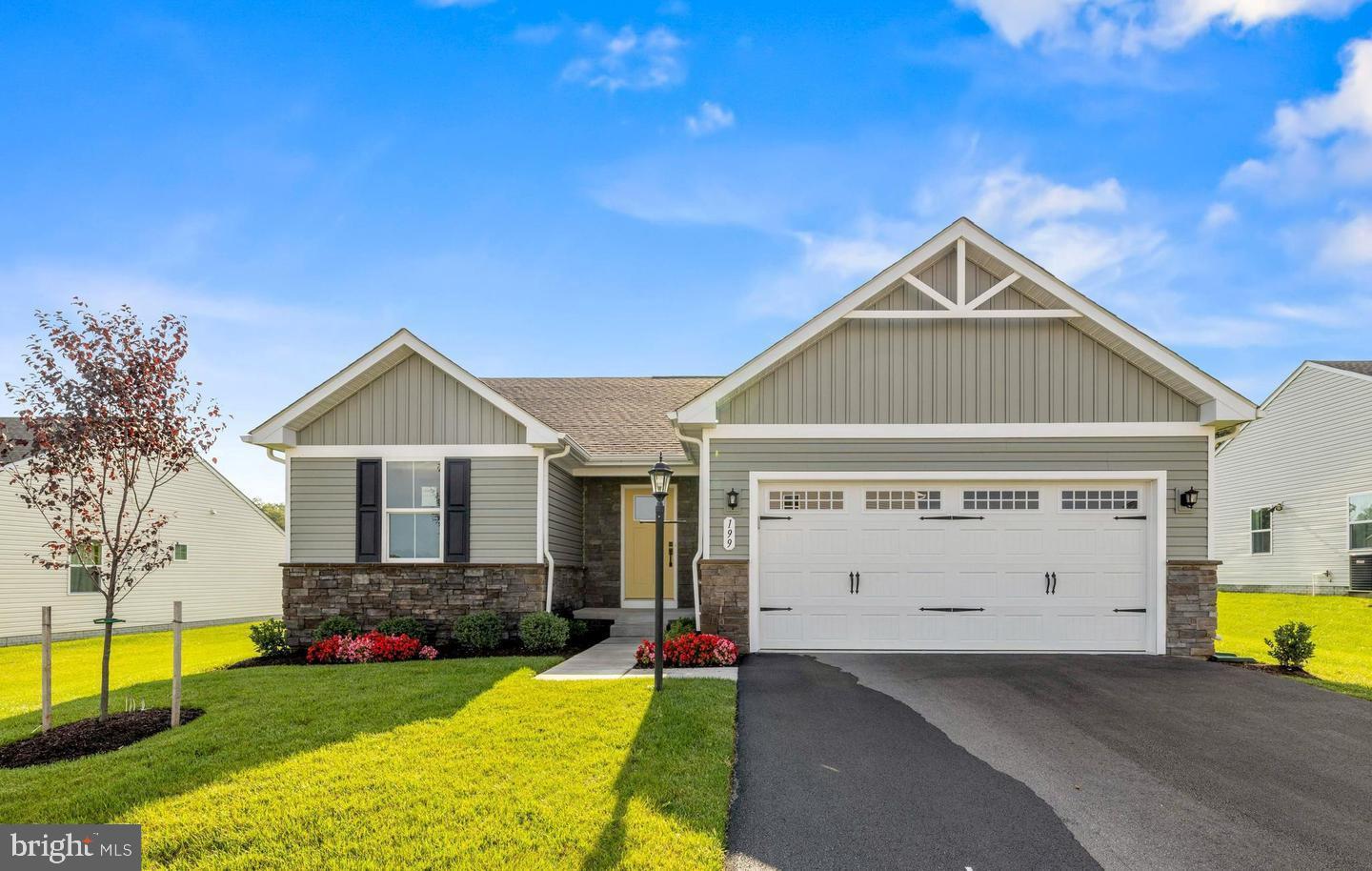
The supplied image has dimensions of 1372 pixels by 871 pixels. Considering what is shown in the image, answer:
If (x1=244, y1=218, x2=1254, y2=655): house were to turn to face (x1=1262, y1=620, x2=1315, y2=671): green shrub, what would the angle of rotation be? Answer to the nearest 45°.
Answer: approximately 90° to its left

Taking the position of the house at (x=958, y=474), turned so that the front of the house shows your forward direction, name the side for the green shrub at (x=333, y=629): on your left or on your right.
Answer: on your right

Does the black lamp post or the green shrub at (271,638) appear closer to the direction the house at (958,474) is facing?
the black lamp post

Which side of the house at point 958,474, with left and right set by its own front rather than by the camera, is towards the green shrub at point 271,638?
right

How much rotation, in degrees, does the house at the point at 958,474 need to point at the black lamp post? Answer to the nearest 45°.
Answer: approximately 45° to its right

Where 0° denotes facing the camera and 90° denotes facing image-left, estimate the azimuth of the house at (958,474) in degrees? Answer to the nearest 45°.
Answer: approximately 0°
